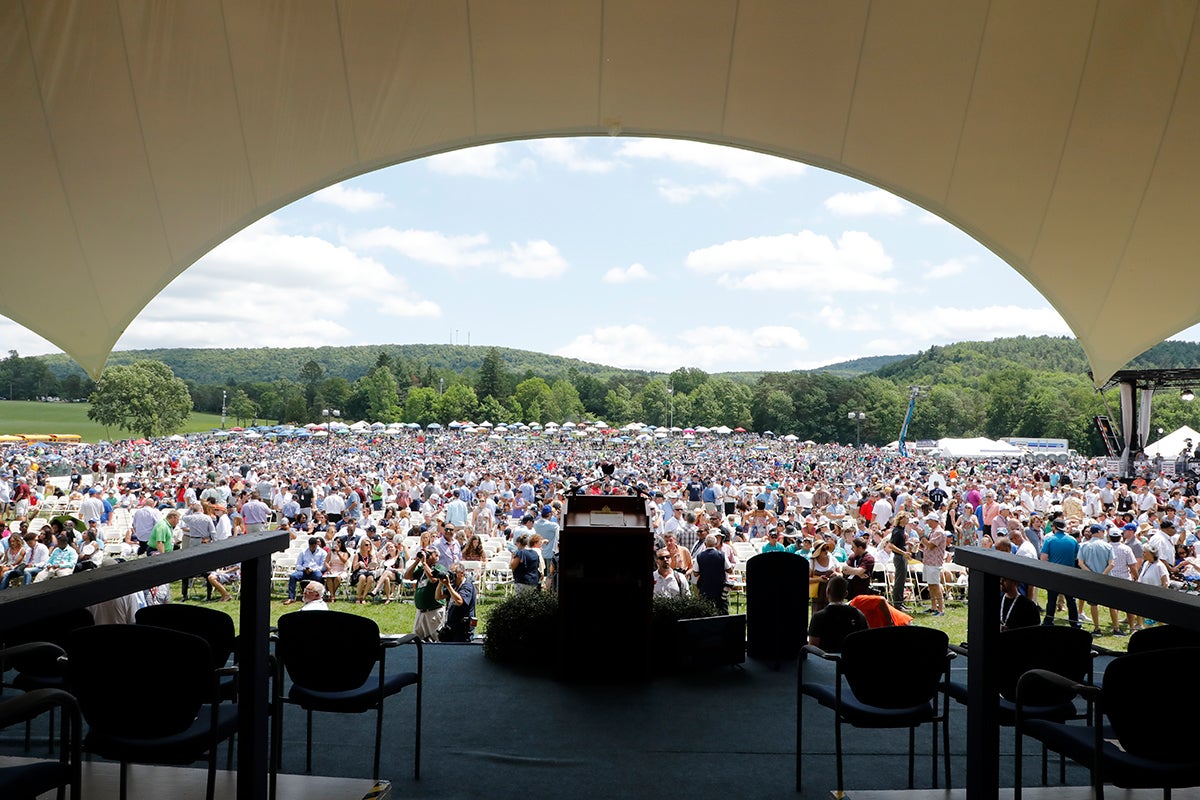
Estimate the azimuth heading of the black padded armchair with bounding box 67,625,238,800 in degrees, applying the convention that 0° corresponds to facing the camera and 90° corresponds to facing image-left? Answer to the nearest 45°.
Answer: approximately 225°

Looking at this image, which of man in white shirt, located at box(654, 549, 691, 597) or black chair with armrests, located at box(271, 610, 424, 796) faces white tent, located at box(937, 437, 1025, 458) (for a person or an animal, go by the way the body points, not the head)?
the black chair with armrests

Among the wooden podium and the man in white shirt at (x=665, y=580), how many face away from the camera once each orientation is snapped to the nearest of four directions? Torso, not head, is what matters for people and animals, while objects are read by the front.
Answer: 1

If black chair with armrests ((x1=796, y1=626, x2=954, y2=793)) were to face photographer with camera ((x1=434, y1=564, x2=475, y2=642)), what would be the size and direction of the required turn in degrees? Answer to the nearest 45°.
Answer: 0° — it already faces them

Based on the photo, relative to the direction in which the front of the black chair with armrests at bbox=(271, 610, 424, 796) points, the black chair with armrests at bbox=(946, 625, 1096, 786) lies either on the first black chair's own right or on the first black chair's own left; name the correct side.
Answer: on the first black chair's own right

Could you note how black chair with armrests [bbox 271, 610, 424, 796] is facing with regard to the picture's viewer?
facing away from the viewer and to the right of the viewer

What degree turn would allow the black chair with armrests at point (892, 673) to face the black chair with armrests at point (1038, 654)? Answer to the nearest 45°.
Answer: approximately 135° to its right

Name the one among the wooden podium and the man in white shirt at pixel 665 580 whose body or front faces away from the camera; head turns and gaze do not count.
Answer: the wooden podium

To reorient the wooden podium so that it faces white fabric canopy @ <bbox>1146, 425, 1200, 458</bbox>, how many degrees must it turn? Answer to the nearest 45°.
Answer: approximately 45° to its right

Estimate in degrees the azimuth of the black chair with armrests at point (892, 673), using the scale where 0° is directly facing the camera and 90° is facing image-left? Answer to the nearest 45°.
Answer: approximately 135°

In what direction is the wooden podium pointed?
away from the camera

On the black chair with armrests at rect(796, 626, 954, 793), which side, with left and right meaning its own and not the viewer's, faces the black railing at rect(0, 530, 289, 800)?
left

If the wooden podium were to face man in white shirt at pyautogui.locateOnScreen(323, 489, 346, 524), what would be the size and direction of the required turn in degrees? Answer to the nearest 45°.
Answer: approximately 45° to its left

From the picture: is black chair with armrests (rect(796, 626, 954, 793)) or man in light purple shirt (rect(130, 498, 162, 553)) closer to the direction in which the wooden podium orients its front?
the man in light purple shirt

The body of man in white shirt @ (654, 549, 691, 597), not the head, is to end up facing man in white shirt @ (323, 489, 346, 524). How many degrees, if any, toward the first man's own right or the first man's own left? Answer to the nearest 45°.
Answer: approximately 135° to the first man's own right
